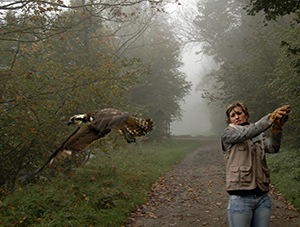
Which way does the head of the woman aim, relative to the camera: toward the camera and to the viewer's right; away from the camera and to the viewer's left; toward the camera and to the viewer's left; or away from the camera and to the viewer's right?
toward the camera and to the viewer's left

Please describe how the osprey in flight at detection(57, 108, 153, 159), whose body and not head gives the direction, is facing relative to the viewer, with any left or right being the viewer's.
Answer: facing to the left of the viewer

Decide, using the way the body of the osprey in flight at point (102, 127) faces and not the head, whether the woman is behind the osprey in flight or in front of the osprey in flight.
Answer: behind

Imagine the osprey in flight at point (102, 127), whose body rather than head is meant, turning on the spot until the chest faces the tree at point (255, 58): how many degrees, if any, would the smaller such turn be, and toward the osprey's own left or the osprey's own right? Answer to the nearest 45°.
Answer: approximately 135° to the osprey's own right

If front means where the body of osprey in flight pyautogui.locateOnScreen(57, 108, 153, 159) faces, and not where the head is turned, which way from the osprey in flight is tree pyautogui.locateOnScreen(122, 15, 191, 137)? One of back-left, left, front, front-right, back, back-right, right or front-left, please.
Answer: right
